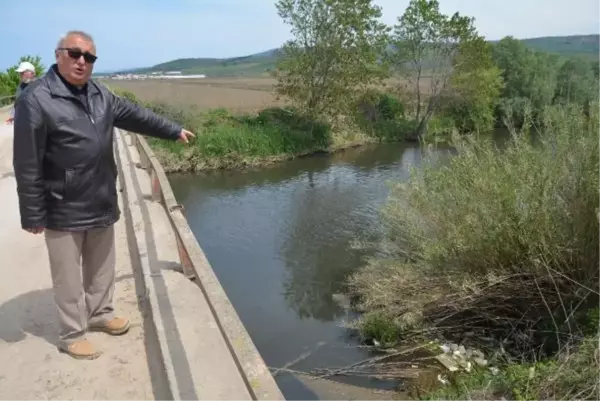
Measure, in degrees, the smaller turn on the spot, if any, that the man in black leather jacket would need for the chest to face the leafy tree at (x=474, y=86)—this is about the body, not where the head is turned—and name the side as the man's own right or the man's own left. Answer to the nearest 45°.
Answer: approximately 90° to the man's own left

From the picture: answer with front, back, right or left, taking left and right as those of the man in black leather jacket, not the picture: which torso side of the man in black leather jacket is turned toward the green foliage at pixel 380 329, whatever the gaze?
left

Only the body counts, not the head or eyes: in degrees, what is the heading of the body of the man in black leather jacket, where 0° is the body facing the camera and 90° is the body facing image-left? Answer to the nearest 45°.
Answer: approximately 315°

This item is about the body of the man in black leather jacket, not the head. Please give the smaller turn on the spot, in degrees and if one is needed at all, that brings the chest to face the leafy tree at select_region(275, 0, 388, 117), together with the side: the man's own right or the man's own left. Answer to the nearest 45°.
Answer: approximately 90° to the man's own left

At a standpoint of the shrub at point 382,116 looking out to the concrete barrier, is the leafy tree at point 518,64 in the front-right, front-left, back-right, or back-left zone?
back-left

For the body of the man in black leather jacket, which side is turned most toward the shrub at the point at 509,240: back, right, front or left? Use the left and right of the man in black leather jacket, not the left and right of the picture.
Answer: left

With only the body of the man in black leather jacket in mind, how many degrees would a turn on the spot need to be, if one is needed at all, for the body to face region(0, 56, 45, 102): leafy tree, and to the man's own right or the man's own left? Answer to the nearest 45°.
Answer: approximately 135° to the man's own left
